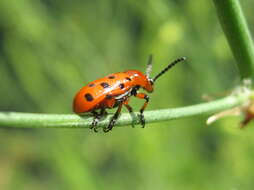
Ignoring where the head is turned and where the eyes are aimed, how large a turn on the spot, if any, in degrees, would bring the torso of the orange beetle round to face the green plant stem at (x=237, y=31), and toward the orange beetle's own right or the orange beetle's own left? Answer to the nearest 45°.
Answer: approximately 45° to the orange beetle's own right

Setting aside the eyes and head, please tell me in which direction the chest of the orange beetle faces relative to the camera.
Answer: to the viewer's right
